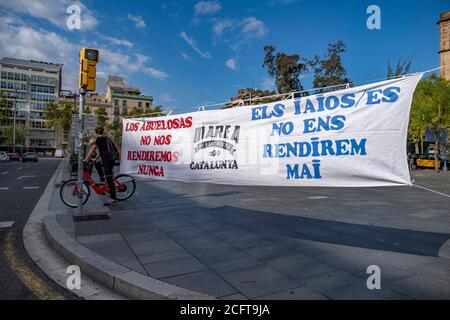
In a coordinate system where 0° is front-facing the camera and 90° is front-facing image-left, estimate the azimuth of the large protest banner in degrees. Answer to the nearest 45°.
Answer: approximately 45°

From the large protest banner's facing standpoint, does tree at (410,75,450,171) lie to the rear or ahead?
to the rear

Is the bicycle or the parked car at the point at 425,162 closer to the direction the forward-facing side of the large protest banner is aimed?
the bicycle

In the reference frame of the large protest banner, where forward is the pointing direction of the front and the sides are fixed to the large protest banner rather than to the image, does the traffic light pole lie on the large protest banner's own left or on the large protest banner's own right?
on the large protest banner's own right

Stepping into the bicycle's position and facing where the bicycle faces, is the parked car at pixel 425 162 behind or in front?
behind

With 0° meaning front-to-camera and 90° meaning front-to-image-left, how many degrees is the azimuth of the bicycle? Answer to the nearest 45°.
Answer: approximately 90°

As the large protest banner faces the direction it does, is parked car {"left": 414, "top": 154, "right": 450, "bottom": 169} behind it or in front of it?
behind

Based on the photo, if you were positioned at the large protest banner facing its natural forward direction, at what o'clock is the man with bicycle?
The man with bicycle is roughly at 3 o'clock from the large protest banner.
